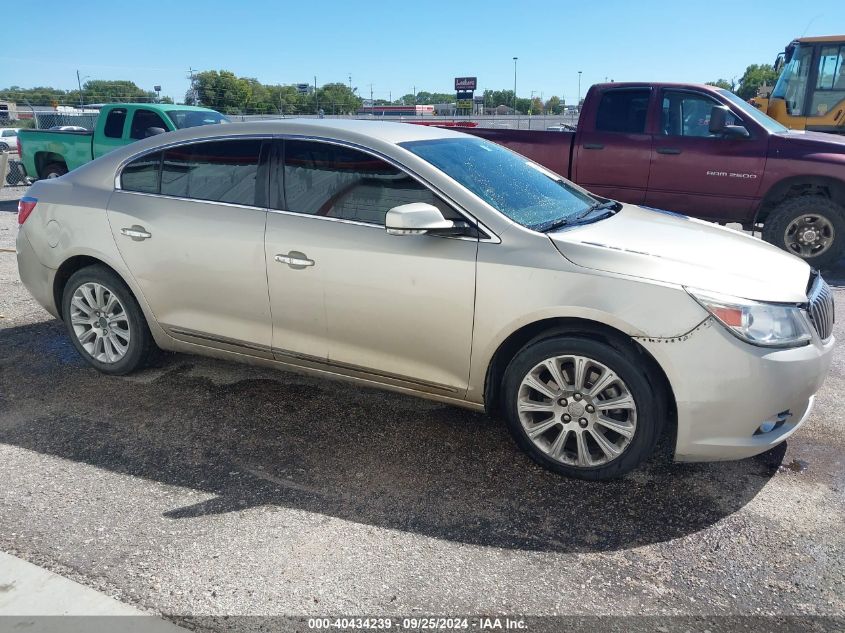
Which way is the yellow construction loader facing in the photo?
to the viewer's left

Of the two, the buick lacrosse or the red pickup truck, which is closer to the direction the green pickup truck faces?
the red pickup truck

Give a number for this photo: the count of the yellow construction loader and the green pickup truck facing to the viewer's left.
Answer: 1

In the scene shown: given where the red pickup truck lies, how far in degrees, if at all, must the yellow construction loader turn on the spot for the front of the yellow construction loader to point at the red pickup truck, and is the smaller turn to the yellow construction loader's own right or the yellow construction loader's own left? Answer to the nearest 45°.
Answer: approximately 90° to the yellow construction loader's own left

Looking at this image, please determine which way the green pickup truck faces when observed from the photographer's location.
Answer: facing the viewer and to the right of the viewer

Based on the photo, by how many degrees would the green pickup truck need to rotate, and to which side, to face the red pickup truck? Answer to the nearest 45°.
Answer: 0° — it already faces it

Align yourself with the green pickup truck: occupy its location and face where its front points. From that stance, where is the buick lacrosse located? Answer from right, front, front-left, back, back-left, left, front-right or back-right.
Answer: front-right

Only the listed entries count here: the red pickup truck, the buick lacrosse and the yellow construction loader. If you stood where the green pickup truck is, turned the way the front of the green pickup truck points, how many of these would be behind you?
0

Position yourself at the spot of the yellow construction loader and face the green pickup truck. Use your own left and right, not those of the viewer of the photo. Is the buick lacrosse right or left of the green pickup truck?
left

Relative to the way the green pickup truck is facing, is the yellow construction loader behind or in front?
in front

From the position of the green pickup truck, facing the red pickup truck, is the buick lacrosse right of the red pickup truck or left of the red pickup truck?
right

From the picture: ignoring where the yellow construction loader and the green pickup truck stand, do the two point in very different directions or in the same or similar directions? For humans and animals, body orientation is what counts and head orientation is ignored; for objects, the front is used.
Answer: very different directions

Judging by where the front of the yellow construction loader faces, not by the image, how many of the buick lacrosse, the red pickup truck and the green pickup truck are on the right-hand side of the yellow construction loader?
0

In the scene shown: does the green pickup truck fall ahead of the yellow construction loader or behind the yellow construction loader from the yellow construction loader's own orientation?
ahead

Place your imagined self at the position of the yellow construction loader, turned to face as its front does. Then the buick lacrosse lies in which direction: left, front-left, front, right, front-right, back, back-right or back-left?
left
